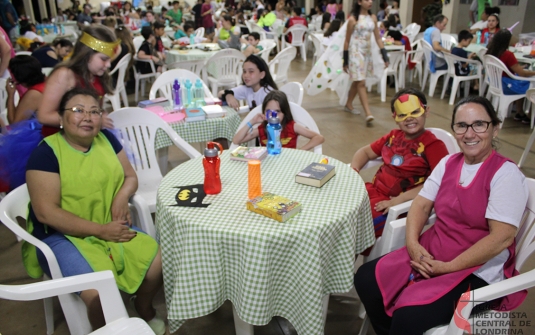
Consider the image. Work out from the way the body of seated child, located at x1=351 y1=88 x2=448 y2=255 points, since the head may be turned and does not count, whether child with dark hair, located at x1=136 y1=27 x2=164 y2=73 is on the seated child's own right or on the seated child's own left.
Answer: on the seated child's own right

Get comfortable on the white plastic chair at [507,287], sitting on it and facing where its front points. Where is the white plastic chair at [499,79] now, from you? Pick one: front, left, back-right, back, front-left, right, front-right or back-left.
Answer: back-right

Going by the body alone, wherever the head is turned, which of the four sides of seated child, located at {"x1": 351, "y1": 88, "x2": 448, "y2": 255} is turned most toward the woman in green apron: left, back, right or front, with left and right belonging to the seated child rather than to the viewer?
front

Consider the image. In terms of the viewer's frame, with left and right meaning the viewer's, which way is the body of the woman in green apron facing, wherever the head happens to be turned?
facing the viewer and to the right of the viewer

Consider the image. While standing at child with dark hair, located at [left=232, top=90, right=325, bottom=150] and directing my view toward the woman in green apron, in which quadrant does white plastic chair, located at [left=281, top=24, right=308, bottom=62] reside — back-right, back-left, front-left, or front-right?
back-right

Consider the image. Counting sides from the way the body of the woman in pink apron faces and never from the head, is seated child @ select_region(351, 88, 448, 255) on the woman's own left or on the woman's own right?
on the woman's own right

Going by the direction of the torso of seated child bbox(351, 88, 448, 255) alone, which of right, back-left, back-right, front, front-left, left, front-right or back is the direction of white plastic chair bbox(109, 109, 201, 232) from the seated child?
front-right

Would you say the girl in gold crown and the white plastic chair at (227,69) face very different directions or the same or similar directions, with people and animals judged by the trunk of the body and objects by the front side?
very different directions

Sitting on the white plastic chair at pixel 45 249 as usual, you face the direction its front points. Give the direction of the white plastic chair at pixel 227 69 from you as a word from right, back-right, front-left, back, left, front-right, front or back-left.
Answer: left

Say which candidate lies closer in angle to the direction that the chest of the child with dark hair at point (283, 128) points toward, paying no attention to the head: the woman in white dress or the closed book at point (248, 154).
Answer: the closed book

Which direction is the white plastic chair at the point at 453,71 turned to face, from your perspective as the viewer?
facing away from the viewer and to the right of the viewer

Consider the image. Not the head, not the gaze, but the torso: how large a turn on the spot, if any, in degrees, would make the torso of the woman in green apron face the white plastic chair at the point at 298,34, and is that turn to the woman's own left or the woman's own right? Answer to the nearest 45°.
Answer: approximately 90° to the woman's own left

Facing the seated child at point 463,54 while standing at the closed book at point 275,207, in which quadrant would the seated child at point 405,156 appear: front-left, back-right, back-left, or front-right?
front-right

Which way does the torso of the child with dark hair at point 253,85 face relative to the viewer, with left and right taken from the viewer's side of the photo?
facing the viewer and to the left of the viewer

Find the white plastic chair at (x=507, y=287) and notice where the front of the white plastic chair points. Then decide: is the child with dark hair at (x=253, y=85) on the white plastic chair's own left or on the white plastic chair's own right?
on the white plastic chair's own right
